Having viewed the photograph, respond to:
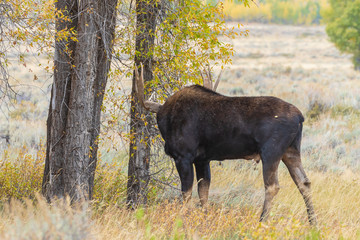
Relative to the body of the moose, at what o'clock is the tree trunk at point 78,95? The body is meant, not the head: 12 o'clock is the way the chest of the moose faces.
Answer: The tree trunk is roughly at 11 o'clock from the moose.

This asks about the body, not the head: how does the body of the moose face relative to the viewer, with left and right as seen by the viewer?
facing away from the viewer and to the left of the viewer

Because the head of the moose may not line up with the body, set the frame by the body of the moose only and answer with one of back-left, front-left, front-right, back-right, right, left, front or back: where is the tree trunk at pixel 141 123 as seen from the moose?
front
